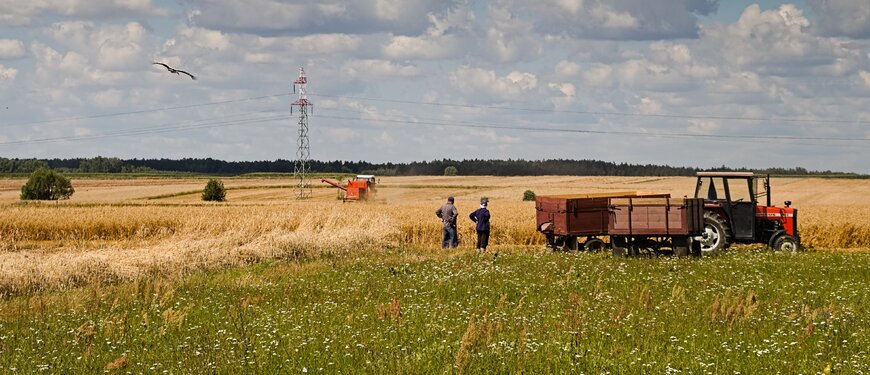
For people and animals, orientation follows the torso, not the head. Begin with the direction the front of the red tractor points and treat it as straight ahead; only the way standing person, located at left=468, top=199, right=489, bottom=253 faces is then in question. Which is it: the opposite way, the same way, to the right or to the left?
to the left

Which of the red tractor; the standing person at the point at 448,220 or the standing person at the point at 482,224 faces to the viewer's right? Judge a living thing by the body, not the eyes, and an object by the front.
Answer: the red tractor

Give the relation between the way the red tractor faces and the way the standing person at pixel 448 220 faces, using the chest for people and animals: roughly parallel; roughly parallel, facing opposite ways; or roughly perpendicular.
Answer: roughly perpendicular

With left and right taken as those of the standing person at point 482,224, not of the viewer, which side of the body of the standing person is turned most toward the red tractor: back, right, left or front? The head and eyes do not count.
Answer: right

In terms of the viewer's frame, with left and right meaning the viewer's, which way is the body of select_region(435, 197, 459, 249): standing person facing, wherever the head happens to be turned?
facing away from the viewer

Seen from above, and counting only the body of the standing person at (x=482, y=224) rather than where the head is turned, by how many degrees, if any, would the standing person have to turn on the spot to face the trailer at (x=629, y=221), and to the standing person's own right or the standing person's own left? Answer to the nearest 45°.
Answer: approximately 135° to the standing person's own right

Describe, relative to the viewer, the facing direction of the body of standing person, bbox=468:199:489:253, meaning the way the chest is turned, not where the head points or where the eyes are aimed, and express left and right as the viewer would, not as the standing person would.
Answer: facing away from the viewer

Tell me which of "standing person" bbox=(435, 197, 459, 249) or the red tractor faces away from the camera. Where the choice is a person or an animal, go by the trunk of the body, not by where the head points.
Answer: the standing person

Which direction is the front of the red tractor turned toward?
to the viewer's right

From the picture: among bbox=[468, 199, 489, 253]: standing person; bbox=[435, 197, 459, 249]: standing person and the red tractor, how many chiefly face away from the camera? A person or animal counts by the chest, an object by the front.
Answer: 2
